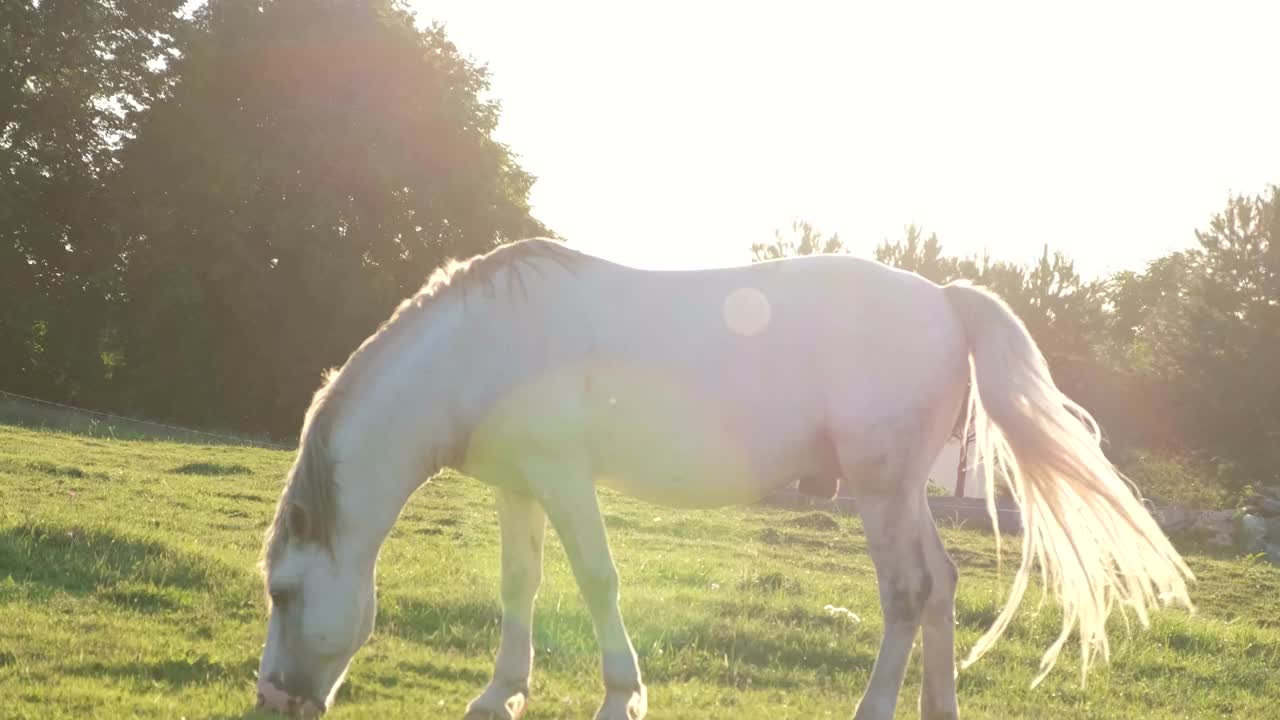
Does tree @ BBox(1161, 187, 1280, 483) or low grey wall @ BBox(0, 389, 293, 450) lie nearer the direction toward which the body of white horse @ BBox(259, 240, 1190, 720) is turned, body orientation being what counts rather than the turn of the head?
the low grey wall

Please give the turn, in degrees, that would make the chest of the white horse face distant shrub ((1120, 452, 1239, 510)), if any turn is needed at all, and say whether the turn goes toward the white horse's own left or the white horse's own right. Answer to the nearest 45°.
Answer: approximately 135° to the white horse's own right

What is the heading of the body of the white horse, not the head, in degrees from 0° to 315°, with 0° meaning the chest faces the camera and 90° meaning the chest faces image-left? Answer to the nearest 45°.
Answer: approximately 90°

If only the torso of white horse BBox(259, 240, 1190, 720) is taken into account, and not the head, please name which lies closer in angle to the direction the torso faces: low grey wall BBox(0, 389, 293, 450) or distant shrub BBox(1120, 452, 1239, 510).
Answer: the low grey wall

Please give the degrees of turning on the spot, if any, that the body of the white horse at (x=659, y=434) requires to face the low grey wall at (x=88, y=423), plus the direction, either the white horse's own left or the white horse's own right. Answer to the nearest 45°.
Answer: approximately 45° to the white horse's own right

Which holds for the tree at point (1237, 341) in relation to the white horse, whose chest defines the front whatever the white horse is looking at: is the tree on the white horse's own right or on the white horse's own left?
on the white horse's own right

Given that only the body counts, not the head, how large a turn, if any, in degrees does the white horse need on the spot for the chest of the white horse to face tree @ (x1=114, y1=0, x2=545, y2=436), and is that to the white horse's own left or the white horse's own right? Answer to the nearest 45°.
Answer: approximately 45° to the white horse's own right
